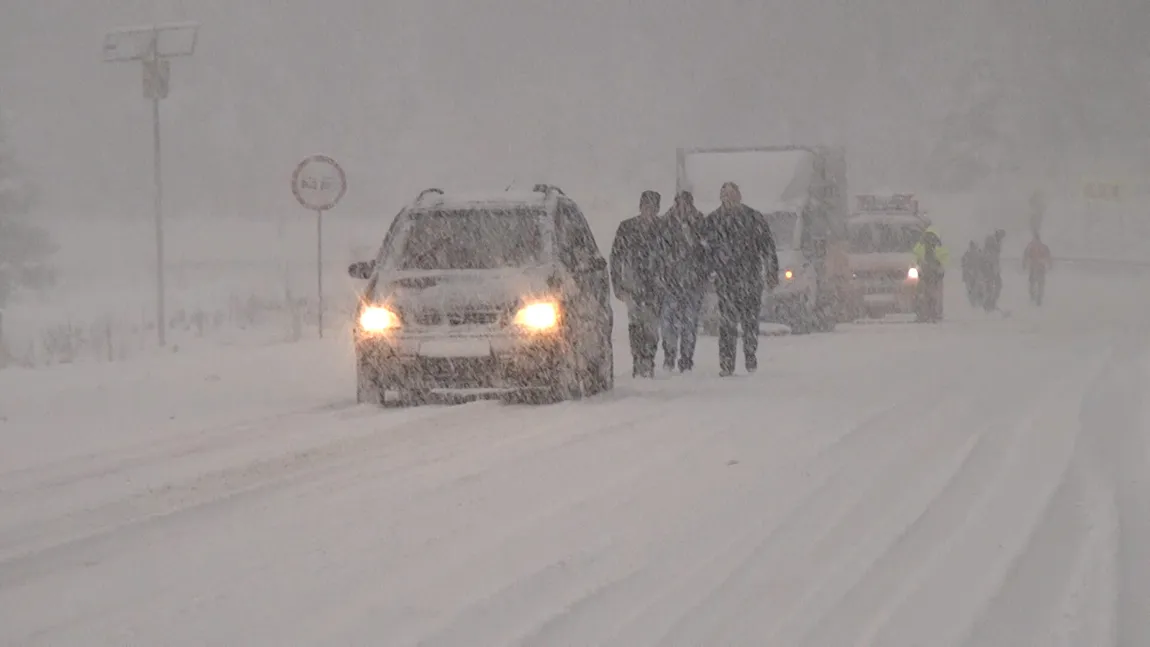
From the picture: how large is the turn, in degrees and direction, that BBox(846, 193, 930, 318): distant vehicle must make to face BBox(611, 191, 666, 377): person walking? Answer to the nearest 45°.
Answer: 0° — it already faces them

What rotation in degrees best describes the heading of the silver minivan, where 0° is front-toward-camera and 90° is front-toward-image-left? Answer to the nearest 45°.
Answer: approximately 0°

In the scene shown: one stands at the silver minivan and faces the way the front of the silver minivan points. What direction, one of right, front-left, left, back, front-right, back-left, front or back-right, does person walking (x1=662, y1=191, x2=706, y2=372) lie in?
back-left

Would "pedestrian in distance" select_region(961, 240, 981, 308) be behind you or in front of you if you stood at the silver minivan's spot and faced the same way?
behind

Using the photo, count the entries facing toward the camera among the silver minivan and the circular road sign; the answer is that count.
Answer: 2

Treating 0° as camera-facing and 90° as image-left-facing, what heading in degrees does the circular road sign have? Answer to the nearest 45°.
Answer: approximately 0°

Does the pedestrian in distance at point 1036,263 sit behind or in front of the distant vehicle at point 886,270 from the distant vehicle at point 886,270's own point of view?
behind
